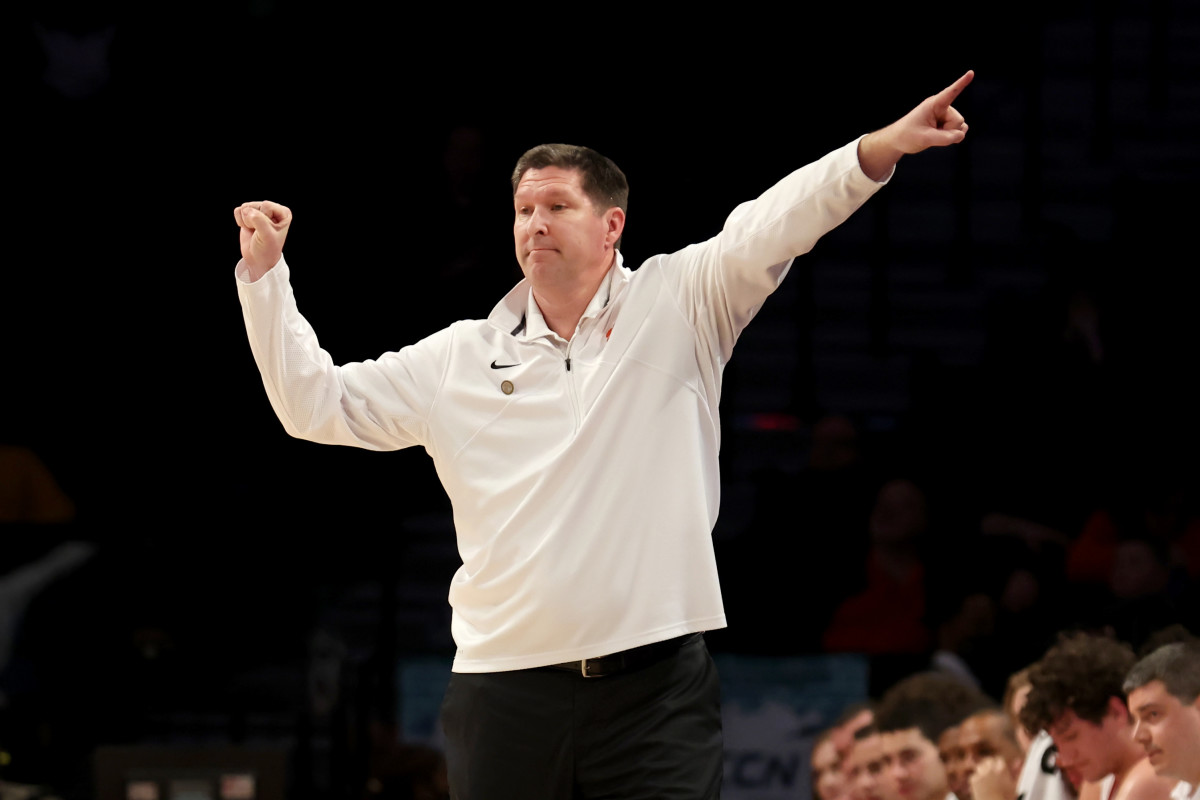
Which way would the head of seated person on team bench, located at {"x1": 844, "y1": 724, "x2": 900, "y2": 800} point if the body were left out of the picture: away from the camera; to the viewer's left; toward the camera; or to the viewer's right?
toward the camera

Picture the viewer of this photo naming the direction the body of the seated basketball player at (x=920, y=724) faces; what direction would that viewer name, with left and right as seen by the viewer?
facing the viewer and to the left of the viewer

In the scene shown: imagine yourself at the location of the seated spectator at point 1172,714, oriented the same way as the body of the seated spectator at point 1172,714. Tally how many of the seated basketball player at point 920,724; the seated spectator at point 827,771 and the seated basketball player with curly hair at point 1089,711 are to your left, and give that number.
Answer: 0

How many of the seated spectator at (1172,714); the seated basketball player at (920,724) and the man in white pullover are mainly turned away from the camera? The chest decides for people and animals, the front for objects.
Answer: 0

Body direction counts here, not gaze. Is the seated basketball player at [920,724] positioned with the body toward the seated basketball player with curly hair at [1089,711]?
no

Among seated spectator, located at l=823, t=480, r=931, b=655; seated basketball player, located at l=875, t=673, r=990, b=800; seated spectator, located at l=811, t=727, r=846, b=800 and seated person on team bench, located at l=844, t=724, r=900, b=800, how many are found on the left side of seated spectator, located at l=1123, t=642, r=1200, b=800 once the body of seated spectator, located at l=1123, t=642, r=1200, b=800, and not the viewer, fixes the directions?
0

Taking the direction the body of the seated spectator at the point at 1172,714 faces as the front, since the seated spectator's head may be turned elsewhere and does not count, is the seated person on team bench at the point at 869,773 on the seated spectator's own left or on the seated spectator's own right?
on the seated spectator's own right

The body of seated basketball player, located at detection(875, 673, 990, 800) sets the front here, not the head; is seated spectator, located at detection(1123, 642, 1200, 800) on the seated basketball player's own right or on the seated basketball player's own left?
on the seated basketball player's own left

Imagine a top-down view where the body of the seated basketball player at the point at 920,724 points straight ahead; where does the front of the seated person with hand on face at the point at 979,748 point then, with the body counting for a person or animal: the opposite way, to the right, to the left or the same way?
the same way

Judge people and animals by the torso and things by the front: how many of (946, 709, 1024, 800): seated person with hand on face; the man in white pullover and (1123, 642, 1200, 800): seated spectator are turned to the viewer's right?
0

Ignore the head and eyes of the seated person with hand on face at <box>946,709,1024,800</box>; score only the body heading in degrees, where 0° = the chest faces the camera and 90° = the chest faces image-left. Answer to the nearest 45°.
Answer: approximately 45°

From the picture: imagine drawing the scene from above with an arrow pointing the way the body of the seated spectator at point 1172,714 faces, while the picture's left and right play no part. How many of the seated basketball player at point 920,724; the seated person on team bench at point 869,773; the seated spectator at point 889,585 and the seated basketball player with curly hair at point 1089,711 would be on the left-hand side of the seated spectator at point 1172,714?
0

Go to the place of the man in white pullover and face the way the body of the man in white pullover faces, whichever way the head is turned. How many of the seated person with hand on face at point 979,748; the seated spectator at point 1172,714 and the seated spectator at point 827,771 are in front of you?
0

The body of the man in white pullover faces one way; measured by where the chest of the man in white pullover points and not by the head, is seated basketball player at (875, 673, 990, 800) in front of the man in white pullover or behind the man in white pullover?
behind

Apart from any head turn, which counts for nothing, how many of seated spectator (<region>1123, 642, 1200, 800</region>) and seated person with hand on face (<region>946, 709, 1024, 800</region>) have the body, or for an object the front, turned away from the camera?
0

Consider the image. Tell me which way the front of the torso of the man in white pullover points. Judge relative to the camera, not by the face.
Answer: toward the camera

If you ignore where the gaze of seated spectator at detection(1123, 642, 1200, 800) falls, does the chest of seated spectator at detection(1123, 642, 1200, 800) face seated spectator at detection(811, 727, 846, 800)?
no
